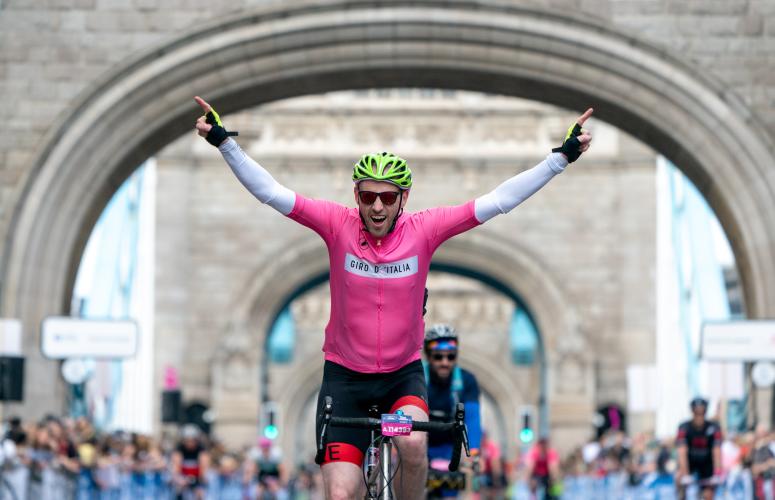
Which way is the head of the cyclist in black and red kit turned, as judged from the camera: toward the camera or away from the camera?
toward the camera

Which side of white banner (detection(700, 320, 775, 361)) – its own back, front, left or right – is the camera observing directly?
front

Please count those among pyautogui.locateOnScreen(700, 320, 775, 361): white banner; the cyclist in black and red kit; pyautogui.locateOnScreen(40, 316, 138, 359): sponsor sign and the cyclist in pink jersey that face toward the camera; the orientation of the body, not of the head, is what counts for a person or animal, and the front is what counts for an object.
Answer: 4

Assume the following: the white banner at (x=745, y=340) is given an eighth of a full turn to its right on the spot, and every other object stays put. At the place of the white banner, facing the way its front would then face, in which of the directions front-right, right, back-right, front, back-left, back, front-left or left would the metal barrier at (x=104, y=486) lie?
front-right

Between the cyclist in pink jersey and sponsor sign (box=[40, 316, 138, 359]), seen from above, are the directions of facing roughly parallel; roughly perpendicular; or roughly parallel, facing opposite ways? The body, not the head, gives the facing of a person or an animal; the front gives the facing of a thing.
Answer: roughly parallel

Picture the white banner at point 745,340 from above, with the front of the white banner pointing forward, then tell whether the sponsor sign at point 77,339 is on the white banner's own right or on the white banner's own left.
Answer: on the white banner's own right

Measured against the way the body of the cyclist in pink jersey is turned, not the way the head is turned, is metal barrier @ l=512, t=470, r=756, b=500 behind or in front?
behind

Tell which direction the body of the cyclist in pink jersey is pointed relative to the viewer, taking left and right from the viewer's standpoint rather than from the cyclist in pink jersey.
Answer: facing the viewer

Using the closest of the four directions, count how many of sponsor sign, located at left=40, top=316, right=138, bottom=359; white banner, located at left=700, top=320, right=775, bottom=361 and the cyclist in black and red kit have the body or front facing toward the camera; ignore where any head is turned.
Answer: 3

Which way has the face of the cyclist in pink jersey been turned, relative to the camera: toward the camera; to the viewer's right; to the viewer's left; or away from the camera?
toward the camera

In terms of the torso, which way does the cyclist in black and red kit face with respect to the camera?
toward the camera
